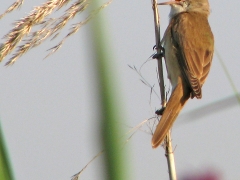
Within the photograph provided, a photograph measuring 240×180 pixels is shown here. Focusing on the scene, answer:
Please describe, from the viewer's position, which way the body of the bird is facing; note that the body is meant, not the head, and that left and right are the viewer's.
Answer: facing away from the viewer and to the left of the viewer

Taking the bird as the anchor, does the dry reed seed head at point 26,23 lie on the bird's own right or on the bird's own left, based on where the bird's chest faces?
on the bird's own left
